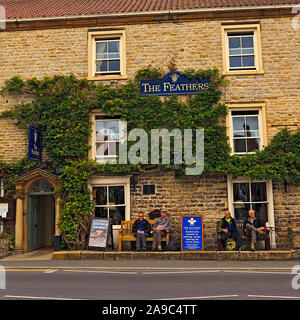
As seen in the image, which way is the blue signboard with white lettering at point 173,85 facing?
toward the camera

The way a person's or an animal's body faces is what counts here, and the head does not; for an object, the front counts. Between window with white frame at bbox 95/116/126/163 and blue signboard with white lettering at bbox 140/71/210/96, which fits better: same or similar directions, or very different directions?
same or similar directions

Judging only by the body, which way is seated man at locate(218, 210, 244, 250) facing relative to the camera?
toward the camera

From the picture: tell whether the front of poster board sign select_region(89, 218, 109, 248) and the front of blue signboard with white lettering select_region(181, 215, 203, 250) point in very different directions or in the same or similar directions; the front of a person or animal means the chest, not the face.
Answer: same or similar directions

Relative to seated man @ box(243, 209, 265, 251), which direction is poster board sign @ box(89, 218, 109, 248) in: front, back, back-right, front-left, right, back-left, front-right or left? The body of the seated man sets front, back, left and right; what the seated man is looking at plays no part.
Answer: right

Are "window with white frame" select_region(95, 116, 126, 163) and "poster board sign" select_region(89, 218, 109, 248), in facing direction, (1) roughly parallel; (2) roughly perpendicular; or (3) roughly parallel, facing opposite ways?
roughly parallel

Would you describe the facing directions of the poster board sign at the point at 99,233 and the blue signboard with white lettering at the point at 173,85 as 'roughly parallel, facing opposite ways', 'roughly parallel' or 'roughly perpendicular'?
roughly parallel

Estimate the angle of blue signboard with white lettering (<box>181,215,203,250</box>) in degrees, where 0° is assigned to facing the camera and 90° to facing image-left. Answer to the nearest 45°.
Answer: approximately 0°

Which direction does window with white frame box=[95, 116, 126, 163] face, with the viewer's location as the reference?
facing the viewer

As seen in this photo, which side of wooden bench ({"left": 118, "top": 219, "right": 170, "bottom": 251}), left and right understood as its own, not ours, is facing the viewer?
front

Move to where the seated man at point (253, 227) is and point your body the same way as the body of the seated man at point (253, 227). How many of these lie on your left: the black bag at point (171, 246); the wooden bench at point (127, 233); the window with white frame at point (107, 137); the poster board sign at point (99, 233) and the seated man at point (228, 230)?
0

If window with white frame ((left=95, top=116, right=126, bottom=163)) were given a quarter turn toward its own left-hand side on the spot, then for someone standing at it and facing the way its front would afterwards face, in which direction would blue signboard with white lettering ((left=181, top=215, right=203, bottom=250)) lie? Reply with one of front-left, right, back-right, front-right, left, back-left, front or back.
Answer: front-right
